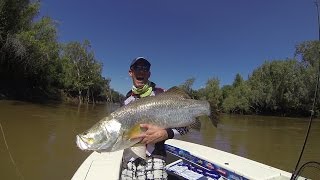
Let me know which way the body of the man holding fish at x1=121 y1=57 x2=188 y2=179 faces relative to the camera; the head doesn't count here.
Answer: toward the camera

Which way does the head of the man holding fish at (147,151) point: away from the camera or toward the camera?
toward the camera

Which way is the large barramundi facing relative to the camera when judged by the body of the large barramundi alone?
to the viewer's left
